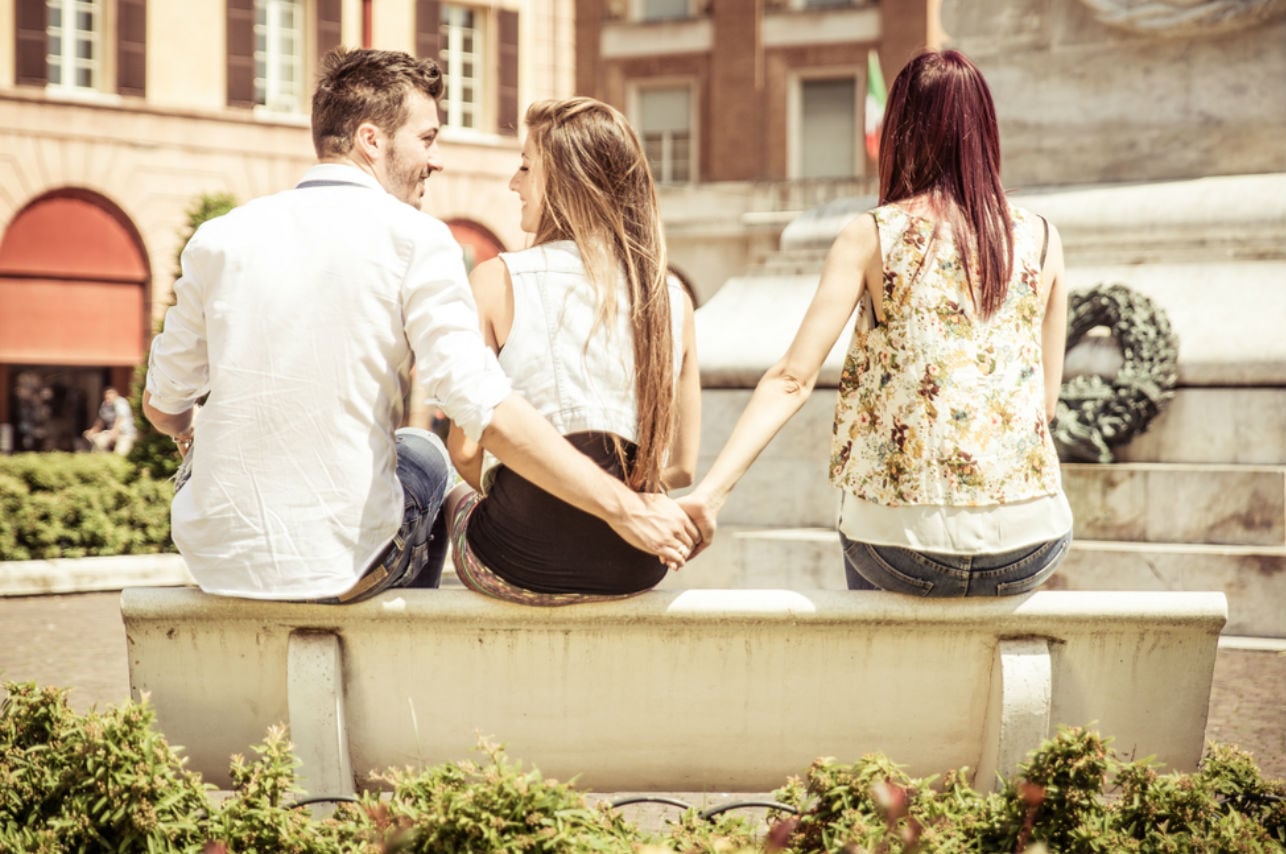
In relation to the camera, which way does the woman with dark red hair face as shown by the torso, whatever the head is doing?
away from the camera

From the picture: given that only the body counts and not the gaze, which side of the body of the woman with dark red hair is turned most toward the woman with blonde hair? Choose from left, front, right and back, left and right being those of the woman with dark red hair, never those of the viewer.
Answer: left

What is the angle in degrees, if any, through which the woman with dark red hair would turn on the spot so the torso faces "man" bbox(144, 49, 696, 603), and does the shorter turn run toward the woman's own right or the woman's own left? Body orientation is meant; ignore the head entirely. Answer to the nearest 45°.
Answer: approximately 90° to the woman's own left

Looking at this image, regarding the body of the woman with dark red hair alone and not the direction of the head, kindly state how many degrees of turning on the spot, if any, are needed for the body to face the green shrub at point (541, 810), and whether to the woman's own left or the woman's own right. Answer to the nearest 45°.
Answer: approximately 135° to the woman's own left

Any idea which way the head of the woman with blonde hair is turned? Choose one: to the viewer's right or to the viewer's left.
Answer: to the viewer's left

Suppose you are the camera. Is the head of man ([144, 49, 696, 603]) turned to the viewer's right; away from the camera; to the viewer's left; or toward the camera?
to the viewer's right

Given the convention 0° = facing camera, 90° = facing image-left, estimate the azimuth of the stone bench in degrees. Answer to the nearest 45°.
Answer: approximately 180°

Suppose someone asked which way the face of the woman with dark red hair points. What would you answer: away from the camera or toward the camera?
away from the camera

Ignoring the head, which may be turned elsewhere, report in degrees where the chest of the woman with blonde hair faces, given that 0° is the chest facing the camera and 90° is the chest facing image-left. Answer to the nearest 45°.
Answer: approximately 135°
